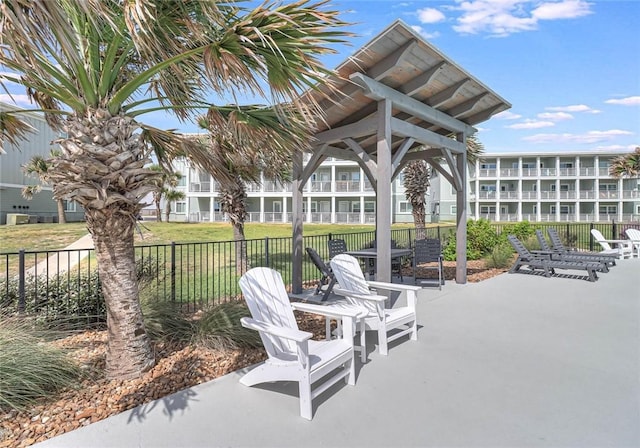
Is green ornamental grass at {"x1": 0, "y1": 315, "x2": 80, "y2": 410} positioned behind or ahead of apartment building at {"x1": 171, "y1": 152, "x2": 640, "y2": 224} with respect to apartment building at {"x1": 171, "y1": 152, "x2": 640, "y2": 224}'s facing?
ahead

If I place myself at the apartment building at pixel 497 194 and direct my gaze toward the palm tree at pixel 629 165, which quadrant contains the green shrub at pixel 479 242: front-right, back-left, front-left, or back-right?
front-right

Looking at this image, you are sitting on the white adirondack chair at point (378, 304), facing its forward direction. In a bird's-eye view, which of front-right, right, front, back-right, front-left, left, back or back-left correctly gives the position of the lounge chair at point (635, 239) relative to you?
left

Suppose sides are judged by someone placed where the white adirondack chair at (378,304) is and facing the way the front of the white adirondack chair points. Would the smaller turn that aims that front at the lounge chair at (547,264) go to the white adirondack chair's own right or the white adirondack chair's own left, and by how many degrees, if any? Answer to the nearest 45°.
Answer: approximately 90° to the white adirondack chair's own left

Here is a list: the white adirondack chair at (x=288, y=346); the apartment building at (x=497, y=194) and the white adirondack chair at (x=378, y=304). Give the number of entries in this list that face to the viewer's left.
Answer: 0

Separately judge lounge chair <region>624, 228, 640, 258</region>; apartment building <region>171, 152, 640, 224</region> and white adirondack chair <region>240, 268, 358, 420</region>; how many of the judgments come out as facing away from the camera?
0

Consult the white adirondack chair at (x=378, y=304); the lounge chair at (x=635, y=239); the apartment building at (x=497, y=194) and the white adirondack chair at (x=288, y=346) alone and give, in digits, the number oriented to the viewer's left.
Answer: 0

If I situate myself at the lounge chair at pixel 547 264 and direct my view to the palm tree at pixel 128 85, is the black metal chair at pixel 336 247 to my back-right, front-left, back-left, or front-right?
front-right

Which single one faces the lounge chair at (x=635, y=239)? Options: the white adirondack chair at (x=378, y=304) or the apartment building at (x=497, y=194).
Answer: the apartment building

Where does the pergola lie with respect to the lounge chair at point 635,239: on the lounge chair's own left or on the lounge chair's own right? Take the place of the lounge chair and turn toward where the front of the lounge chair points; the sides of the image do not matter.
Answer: on the lounge chair's own right

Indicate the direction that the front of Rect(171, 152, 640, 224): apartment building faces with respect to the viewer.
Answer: facing the viewer

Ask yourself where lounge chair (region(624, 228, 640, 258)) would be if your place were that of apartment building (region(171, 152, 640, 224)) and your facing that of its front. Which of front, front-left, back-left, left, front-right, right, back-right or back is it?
front

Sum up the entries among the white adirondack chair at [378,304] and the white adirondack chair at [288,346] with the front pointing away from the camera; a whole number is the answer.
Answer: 0
